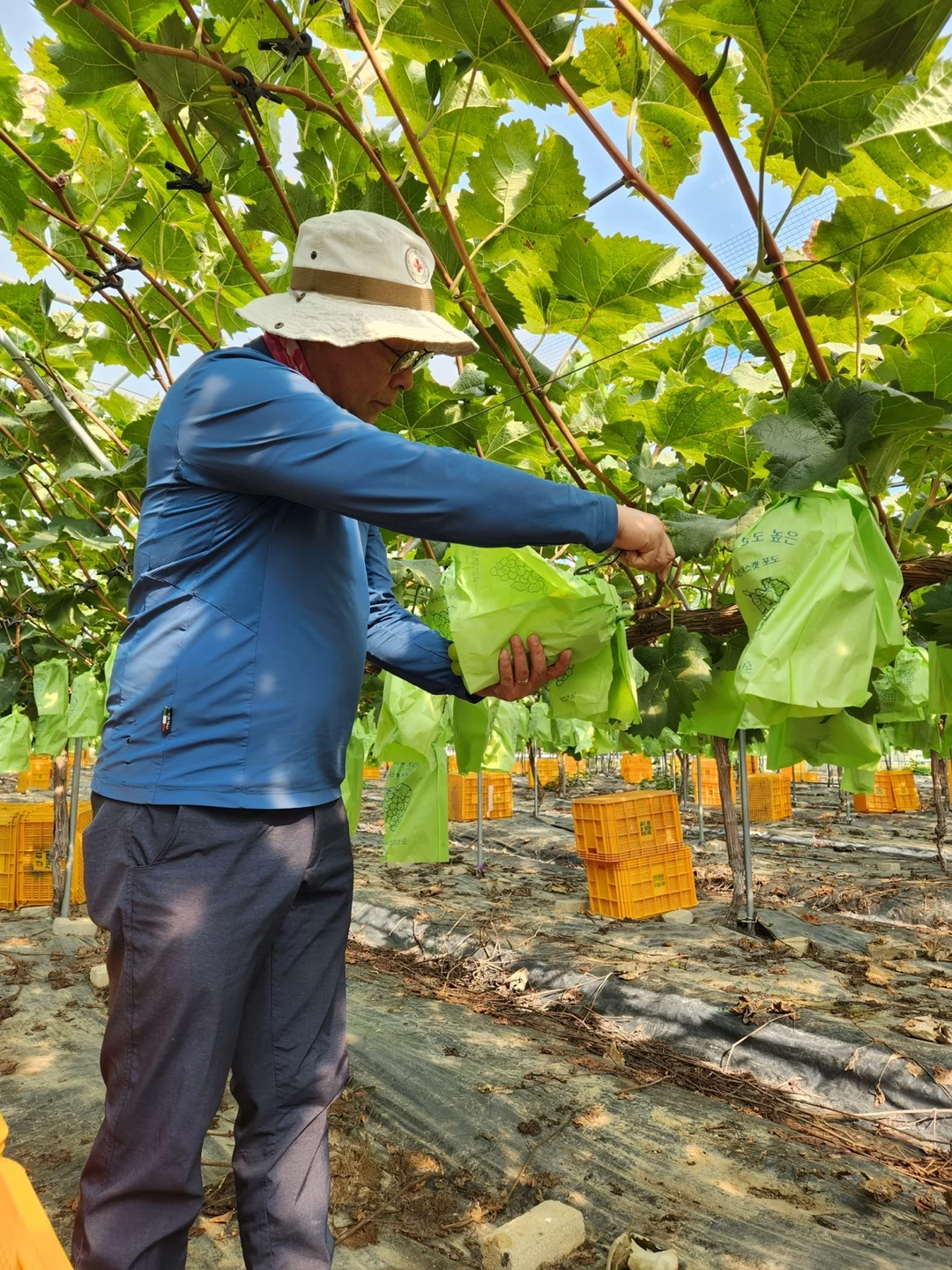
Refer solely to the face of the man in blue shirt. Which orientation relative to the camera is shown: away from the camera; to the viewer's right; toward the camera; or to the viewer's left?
to the viewer's right

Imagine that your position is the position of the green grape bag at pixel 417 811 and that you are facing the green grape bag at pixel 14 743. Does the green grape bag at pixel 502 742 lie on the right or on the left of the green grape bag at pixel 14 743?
right

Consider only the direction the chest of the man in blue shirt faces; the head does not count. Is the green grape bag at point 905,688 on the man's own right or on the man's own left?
on the man's own left

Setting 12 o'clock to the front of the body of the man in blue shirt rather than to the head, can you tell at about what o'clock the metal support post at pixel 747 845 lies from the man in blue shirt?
The metal support post is roughly at 10 o'clock from the man in blue shirt.

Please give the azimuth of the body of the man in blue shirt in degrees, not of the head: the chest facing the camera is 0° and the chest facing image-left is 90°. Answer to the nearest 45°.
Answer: approximately 270°

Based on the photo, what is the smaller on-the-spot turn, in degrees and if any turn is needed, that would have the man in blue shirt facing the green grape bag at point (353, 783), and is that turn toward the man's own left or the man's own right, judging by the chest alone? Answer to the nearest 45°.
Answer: approximately 90° to the man's own left
